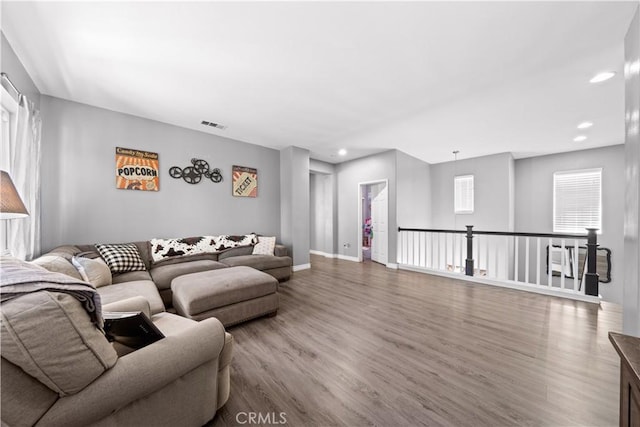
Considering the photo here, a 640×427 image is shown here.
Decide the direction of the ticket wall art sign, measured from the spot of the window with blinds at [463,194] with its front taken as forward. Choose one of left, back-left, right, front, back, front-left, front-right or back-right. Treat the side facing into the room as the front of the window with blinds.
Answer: front-right

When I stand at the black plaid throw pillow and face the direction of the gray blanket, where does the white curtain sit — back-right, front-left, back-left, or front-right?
front-right

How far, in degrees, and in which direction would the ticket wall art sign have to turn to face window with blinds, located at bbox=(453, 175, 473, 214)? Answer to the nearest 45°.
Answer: approximately 45° to its left

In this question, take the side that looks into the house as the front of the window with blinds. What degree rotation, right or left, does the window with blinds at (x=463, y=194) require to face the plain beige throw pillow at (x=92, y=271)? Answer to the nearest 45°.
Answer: approximately 45° to its right

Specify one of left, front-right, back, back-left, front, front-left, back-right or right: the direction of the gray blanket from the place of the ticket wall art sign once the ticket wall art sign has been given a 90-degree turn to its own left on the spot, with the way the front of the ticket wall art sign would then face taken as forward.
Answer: back-right

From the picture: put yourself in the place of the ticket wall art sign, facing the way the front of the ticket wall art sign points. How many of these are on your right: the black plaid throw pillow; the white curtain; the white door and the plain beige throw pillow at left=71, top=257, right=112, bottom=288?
3

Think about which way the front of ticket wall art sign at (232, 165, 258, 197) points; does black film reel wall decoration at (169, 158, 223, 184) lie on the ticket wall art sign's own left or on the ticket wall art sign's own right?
on the ticket wall art sign's own right

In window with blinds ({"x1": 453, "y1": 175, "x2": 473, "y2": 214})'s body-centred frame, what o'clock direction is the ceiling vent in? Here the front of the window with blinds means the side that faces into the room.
The ceiling vent is roughly at 1 o'clock from the window with blinds.

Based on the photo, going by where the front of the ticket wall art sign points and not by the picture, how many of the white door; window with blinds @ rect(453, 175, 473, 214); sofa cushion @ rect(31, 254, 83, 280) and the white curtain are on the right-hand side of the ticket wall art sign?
2

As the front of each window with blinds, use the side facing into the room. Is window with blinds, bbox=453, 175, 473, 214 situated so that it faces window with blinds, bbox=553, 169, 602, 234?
no

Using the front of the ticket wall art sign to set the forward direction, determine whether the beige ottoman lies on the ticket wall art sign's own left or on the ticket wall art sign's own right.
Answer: on the ticket wall art sign's own right

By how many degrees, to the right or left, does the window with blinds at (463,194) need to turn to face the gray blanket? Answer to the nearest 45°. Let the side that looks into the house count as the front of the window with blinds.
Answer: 0° — it already faces it

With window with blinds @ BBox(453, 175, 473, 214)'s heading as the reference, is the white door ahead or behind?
ahead

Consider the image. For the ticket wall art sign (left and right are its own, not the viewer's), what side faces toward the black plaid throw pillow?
right

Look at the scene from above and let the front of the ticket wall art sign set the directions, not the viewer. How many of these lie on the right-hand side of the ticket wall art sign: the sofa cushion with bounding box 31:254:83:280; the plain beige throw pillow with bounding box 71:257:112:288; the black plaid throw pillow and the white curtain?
4

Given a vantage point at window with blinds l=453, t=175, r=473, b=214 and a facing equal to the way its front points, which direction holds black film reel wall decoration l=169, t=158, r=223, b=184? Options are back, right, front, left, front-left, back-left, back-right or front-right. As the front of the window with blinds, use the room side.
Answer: front-right

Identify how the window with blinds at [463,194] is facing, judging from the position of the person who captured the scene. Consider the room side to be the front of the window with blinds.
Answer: facing the viewer
